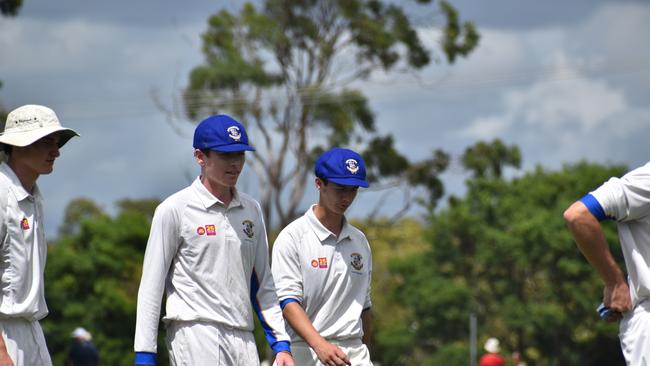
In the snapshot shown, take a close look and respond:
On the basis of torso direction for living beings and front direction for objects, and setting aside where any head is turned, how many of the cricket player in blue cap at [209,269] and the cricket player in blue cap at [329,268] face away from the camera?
0

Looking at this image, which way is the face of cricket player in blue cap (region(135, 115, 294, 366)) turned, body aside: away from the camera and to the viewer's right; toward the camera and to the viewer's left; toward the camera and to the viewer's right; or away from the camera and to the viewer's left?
toward the camera and to the viewer's right

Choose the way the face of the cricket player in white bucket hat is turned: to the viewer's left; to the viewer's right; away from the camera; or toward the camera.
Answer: to the viewer's right

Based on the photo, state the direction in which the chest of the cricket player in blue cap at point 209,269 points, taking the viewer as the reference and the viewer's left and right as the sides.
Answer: facing the viewer and to the right of the viewer

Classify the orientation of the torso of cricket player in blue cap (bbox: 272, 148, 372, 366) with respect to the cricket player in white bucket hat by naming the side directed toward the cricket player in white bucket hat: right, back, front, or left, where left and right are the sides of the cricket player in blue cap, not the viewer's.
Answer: right

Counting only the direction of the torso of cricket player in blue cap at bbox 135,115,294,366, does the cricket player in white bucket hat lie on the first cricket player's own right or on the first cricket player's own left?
on the first cricket player's own right

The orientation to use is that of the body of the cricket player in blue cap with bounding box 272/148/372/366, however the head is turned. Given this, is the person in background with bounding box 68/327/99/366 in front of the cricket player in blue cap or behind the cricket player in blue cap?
behind

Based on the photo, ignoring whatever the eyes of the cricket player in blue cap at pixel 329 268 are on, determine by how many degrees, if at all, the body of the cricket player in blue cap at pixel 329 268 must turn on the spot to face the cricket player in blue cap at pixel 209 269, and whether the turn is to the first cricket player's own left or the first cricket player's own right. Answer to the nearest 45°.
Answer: approximately 90° to the first cricket player's own right

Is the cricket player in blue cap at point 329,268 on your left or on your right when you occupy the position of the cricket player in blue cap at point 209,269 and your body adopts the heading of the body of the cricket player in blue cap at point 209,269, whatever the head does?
on your left

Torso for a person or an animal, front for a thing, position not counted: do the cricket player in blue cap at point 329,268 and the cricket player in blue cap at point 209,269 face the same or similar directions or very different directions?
same or similar directions

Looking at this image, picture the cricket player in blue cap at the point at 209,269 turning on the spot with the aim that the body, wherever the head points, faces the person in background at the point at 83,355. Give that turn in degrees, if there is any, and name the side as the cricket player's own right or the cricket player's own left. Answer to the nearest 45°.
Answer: approximately 135° to the cricket player's own left

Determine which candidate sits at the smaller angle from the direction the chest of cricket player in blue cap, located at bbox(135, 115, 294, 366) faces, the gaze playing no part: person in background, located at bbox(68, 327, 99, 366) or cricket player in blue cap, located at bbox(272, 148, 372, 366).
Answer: the cricket player in blue cap
